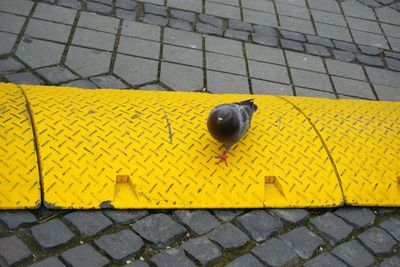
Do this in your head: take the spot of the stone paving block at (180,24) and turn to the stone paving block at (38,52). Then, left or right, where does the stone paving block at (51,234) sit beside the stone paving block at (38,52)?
left

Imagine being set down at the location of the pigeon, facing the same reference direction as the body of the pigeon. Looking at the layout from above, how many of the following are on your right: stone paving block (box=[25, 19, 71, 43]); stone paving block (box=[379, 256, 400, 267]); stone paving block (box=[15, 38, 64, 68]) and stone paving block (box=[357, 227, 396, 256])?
2

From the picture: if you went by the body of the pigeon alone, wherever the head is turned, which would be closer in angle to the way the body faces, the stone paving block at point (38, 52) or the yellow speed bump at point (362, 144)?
the stone paving block
